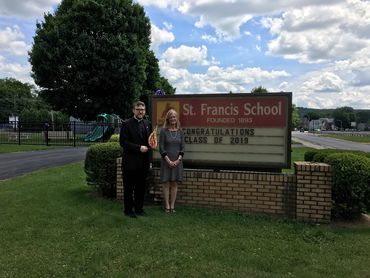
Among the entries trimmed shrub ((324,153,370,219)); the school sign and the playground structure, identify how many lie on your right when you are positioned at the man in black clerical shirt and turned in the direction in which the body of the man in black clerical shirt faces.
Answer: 0

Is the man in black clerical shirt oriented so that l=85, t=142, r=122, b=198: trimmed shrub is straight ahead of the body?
no

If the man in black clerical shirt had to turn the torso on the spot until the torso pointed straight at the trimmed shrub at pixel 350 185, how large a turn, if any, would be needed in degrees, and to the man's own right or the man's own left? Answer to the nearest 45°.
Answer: approximately 45° to the man's own left

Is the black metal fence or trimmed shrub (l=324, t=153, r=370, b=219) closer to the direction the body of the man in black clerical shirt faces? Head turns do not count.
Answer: the trimmed shrub

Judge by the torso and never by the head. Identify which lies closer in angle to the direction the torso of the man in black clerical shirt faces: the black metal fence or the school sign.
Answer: the school sign

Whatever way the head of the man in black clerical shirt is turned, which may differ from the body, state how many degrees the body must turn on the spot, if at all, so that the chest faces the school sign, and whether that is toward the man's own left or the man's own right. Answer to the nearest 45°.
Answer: approximately 45° to the man's own left

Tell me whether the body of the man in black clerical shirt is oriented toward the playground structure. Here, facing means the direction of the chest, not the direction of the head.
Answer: no

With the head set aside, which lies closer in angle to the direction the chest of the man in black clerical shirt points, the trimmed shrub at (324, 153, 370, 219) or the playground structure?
the trimmed shrub

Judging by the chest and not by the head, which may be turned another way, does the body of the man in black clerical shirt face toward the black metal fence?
no

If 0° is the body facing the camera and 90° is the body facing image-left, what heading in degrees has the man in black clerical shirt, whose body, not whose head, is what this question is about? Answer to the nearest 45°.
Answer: approximately 315°

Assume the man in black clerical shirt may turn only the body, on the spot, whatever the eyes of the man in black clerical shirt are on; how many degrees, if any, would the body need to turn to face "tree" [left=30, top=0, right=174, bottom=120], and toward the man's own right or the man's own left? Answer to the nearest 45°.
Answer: approximately 135° to the man's own left
